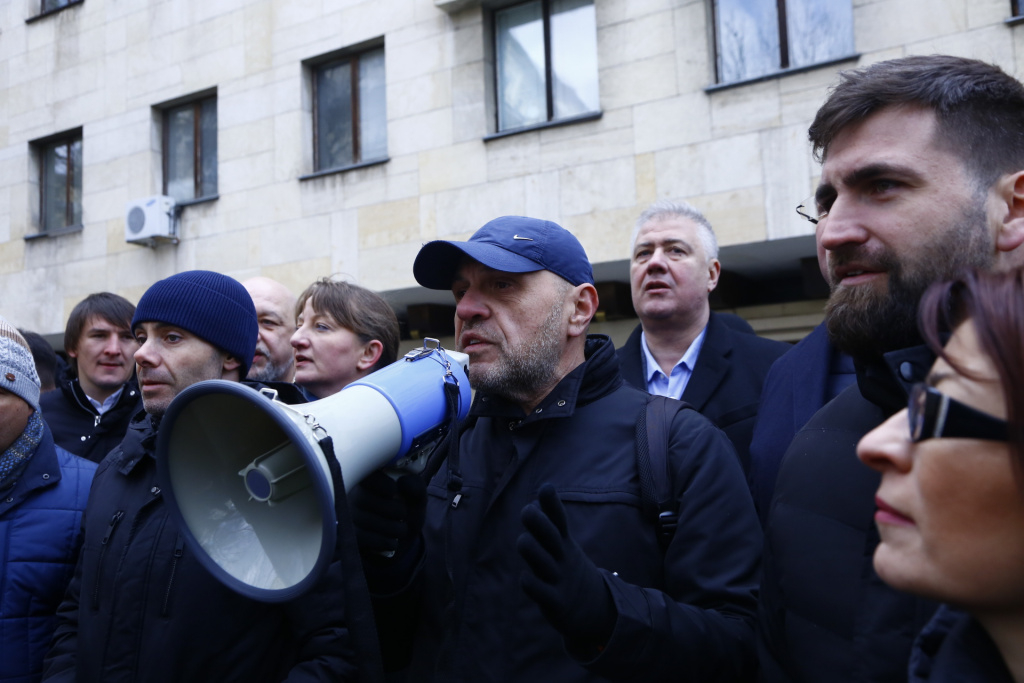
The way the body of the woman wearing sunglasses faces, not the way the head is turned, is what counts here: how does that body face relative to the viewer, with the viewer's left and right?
facing to the left of the viewer

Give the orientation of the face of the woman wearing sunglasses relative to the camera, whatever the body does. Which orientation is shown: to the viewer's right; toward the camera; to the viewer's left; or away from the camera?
to the viewer's left

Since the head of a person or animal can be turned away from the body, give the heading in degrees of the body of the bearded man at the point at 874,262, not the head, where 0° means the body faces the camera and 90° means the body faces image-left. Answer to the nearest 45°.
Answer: approximately 45°

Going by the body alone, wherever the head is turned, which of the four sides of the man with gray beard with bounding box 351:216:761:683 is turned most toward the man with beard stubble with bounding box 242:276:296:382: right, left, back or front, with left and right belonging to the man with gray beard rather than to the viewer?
right

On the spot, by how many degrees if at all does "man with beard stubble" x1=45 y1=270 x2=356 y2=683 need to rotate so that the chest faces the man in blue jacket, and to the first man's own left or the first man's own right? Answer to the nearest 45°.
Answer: approximately 90° to the first man's own right

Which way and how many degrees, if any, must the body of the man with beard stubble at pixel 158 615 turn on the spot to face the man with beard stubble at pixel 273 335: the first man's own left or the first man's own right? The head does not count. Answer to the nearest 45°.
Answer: approximately 135° to the first man's own right

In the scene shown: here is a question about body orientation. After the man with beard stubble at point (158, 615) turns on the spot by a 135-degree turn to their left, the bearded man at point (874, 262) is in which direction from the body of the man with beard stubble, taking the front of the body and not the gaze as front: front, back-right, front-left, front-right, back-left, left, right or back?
front-right

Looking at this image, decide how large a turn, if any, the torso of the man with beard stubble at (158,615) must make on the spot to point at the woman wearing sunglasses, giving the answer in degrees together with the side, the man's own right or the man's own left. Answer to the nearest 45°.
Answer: approximately 90° to the man's own left

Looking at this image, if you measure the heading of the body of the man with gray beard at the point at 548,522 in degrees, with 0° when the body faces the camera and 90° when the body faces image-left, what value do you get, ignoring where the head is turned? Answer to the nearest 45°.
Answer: approximately 45°
